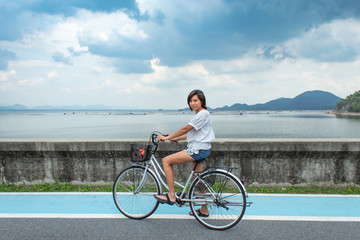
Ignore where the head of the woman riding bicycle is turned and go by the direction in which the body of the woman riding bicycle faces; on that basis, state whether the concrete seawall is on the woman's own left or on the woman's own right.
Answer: on the woman's own right

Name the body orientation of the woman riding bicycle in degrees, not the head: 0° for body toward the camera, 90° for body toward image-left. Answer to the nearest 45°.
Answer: approximately 90°
